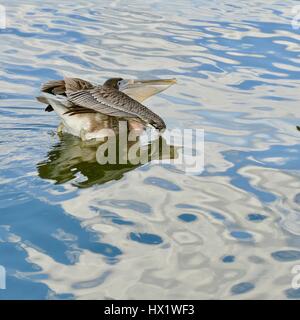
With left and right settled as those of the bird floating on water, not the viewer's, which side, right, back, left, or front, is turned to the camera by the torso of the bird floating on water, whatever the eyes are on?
right
